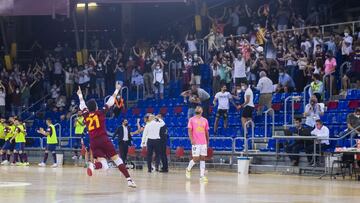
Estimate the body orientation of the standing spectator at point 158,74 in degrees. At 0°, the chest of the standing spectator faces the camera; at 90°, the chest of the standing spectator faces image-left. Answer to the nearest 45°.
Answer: approximately 0°

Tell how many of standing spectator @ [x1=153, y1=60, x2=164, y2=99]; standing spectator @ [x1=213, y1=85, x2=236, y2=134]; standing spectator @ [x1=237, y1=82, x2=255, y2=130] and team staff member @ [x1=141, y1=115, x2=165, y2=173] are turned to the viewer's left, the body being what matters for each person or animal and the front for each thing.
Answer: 1

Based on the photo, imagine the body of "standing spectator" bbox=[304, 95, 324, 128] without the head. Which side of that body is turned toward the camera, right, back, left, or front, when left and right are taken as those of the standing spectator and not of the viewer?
front

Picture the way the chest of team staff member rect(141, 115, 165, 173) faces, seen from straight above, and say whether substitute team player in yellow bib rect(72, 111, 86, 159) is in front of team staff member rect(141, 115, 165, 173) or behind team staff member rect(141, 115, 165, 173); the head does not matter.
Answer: in front

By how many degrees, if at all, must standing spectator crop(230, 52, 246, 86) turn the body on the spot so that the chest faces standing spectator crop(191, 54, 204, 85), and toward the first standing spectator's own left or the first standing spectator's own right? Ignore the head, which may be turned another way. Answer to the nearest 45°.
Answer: approximately 135° to the first standing spectator's own right

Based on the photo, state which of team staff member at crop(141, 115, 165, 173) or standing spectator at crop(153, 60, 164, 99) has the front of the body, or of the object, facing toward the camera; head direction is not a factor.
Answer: the standing spectator

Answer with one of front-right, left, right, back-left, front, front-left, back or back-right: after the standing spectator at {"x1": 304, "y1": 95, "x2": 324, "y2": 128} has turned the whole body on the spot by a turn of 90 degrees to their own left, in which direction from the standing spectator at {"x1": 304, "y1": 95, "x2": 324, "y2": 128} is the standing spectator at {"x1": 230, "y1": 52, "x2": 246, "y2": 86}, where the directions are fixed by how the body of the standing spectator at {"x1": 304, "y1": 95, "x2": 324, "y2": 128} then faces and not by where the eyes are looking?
back-left

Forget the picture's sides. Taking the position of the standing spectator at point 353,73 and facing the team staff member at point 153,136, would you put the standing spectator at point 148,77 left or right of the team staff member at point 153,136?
right

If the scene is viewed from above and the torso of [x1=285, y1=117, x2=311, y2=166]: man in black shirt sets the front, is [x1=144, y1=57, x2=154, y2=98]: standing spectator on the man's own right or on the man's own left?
on the man's own right
